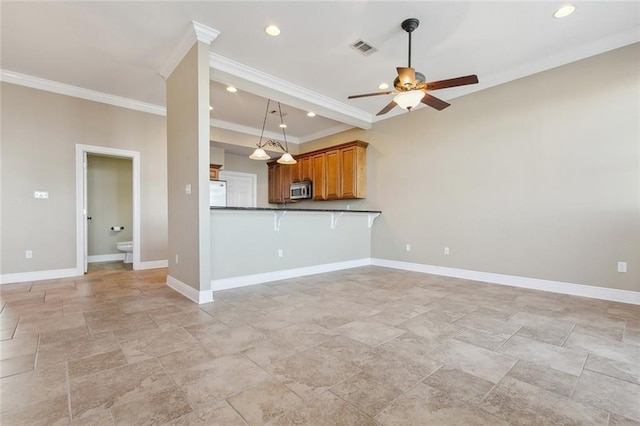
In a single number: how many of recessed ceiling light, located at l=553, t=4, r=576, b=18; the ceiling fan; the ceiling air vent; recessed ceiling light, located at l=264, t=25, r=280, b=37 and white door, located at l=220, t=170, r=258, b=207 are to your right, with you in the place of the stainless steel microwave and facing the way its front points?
1

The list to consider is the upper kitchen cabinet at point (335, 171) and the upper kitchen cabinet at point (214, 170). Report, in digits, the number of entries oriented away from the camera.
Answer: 0

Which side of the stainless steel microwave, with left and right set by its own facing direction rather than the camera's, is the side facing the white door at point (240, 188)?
right

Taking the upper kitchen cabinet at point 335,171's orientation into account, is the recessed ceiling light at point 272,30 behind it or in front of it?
in front

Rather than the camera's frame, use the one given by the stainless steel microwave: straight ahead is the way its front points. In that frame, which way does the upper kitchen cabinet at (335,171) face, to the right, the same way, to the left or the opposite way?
the same way

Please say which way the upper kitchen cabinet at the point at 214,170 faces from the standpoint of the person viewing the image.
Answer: facing the viewer and to the right of the viewer

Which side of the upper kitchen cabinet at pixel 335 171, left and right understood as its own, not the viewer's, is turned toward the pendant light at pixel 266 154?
front

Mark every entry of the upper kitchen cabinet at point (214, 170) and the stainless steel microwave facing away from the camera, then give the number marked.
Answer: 0

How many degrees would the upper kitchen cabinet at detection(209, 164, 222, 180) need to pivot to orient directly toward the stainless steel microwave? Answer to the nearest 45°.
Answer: approximately 45° to its left

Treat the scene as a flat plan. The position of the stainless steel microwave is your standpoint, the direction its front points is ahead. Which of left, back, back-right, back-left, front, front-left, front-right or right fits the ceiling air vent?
front-left

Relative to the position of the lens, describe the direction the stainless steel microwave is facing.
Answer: facing the viewer and to the left of the viewer

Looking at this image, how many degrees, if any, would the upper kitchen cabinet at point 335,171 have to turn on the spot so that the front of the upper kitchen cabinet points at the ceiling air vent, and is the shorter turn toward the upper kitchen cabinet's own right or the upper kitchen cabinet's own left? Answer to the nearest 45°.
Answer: approximately 45° to the upper kitchen cabinet's own left

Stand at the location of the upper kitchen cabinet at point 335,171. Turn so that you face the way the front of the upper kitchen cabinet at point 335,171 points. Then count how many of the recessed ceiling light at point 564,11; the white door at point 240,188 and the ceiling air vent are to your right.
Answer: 1
